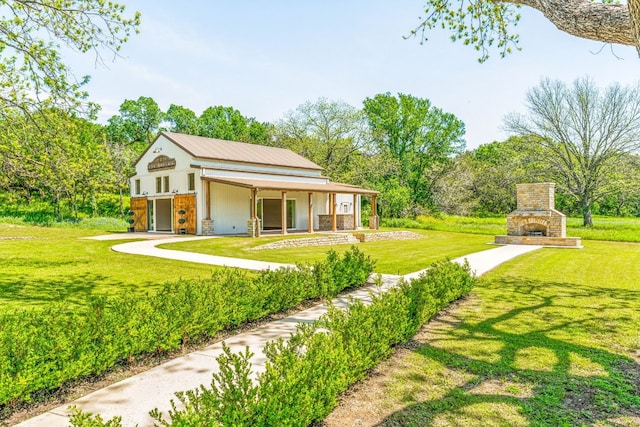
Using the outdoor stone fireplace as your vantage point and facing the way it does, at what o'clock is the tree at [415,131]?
The tree is roughly at 5 o'clock from the outdoor stone fireplace.

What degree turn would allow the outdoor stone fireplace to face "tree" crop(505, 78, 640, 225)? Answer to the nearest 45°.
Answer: approximately 180°

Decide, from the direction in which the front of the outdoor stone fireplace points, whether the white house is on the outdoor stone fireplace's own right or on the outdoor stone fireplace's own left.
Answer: on the outdoor stone fireplace's own right

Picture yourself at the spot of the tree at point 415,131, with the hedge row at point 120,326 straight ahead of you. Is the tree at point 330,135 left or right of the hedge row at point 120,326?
right

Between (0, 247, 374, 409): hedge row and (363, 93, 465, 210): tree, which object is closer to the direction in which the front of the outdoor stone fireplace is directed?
the hedge row

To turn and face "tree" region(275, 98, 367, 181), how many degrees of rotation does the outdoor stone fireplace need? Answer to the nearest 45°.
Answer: approximately 135° to its right

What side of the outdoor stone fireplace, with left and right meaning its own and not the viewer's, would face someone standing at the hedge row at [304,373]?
front

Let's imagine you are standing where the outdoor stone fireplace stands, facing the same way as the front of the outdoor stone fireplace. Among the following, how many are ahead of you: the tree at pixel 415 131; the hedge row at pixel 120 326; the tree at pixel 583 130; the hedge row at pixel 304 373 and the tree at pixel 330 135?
2

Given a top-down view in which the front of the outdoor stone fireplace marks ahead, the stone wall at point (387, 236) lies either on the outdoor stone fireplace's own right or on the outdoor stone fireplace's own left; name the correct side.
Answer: on the outdoor stone fireplace's own right

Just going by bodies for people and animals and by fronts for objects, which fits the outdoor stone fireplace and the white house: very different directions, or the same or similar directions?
same or similar directions

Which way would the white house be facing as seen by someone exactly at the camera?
facing the viewer and to the left of the viewer

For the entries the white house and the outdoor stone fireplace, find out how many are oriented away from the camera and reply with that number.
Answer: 0

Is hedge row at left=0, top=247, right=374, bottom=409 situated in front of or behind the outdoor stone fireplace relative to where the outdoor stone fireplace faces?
in front

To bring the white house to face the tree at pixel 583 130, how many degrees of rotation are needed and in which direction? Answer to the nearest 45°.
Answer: approximately 135° to its left

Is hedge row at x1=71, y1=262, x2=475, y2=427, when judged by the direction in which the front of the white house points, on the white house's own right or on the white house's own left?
on the white house's own left
